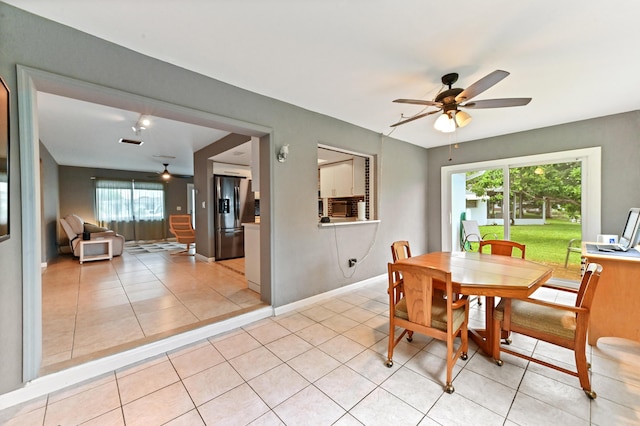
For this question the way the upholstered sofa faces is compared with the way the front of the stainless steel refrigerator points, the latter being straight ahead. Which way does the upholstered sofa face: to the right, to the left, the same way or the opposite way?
to the left

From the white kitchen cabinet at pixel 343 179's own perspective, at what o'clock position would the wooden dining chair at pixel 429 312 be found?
The wooden dining chair is roughly at 10 o'clock from the white kitchen cabinet.

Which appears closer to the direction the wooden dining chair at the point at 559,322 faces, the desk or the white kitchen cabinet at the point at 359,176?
the white kitchen cabinet

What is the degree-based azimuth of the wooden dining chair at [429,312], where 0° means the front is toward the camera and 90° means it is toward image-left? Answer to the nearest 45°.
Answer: approximately 225°

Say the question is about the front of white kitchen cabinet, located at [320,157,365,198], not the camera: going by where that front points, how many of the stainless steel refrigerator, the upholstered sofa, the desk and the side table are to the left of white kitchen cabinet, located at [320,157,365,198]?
1

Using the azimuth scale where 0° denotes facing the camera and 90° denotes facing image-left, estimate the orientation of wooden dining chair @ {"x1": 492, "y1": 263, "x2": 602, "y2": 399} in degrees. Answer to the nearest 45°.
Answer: approximately 135°

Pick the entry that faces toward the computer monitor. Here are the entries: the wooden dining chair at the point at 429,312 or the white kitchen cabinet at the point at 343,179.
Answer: the wooden dining chair

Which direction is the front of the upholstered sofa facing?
to the viewer's right

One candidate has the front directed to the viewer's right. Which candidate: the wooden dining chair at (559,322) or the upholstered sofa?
the upholstered sofa

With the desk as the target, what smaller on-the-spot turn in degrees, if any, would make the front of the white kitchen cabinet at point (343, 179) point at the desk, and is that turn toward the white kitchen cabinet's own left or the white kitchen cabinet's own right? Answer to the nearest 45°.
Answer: approximately 90° to the white kitchen cabinet's own left

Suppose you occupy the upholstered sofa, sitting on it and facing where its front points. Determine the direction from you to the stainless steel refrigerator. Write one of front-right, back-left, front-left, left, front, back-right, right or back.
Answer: front-right

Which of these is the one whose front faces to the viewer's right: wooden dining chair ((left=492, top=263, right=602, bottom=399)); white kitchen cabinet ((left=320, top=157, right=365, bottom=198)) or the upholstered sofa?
the upholstered sofa

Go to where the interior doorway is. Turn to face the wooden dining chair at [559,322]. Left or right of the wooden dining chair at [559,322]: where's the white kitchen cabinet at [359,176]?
left
